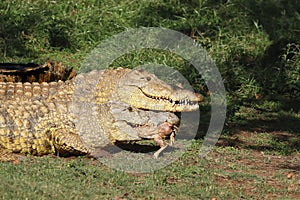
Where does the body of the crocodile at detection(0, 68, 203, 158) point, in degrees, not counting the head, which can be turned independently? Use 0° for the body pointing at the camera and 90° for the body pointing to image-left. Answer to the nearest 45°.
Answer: approximately 270°
